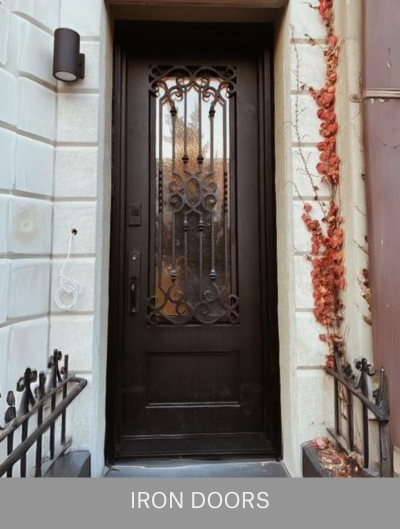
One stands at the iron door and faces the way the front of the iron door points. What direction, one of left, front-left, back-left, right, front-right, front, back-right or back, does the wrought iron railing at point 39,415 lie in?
front-right

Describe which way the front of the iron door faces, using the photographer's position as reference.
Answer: facing the viewer

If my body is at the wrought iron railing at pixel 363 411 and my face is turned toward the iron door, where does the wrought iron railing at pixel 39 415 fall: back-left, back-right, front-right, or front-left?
front-left

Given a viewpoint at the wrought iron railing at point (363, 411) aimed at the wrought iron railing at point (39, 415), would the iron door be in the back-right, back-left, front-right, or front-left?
front-right

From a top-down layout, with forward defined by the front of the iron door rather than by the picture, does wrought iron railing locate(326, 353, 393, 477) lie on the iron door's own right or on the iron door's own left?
on the iron door's own left

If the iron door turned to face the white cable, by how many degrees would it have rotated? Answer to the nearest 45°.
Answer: approximately 45° to its right
